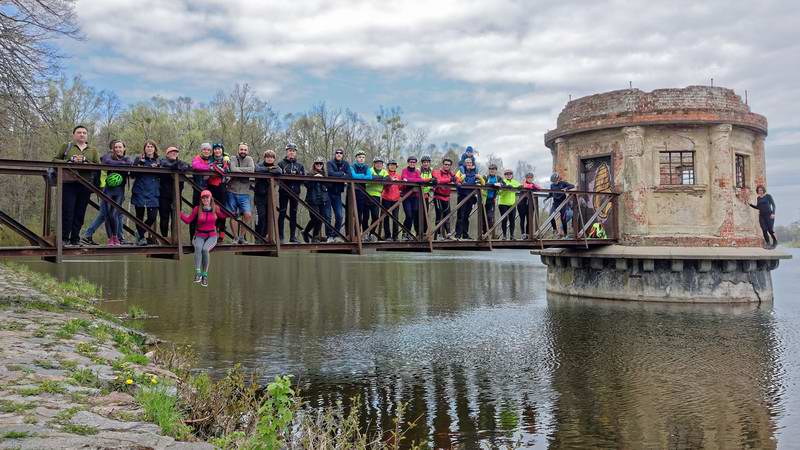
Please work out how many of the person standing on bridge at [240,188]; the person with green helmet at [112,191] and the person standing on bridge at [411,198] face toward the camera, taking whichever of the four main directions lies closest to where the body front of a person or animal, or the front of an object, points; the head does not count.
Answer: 3

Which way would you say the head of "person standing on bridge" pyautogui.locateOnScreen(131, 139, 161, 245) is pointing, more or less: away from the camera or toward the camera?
toward the camera

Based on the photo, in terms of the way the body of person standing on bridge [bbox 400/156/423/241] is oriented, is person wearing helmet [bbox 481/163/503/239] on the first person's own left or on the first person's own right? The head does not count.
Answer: on the first person's own left

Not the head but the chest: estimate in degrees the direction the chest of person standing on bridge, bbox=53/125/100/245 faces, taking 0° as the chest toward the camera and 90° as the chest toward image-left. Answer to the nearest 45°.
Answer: approximately 0°

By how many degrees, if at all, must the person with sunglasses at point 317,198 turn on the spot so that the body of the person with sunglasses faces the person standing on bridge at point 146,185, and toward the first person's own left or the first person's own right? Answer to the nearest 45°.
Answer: approximately 45° to the first person's own right

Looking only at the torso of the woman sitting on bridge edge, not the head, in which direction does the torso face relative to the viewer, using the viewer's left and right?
facing the viewer

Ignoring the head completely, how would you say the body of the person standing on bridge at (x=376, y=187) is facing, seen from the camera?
toward the camera

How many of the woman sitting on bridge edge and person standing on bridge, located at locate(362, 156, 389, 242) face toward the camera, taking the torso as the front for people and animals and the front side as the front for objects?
2

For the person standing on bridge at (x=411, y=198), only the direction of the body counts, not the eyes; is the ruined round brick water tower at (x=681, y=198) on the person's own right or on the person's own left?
on the person's own left

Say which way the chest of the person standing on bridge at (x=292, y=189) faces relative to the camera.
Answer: toward the camera

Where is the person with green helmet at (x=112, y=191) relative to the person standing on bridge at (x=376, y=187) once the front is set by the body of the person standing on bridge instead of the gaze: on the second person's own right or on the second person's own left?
on the second person's own right

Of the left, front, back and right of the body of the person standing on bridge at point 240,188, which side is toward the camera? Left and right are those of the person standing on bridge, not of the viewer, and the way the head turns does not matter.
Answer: front

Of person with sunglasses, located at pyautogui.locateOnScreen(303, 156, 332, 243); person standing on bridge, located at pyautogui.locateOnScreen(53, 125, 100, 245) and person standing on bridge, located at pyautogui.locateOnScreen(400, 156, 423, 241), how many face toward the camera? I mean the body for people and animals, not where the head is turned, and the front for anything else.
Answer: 3
